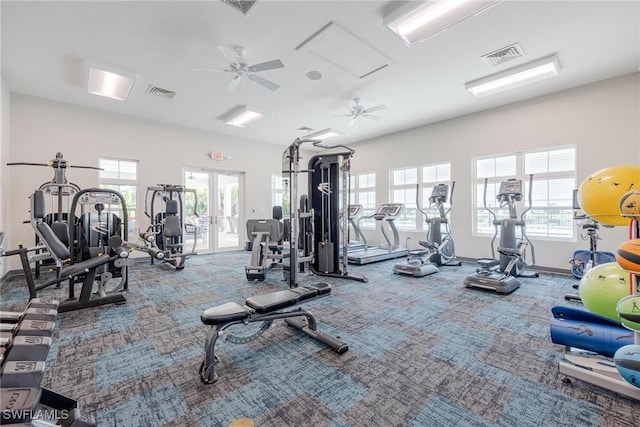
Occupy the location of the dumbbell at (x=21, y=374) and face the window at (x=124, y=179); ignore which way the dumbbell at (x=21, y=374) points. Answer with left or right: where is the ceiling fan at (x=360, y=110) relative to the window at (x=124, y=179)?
right

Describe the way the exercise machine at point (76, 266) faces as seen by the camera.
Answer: facing to the right of the viewer

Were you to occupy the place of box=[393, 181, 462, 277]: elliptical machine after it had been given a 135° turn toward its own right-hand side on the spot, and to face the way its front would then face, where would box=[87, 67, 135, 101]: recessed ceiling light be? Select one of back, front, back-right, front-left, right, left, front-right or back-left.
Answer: front-right

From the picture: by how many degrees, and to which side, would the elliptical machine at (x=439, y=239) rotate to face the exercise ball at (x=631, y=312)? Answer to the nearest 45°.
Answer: approximately 135° to its right

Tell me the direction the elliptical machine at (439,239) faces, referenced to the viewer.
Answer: facing away from the viewer and to the right of the viewer

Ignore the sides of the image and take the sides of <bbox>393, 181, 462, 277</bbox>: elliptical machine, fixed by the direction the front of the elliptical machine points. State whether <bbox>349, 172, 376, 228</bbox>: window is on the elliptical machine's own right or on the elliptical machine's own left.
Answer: on the elliptical machine's own left

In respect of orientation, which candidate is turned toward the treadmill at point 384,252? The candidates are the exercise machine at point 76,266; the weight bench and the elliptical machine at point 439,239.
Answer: the exercise machine

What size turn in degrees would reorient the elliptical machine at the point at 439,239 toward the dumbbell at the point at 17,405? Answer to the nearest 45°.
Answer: approximately 135° to its right

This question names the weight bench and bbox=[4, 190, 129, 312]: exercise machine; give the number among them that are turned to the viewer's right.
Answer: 1

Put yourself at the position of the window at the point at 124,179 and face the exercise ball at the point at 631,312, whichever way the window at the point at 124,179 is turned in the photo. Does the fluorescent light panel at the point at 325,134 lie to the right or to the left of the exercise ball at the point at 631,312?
left

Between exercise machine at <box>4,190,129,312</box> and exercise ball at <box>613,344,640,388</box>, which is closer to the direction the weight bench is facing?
the exercise machine

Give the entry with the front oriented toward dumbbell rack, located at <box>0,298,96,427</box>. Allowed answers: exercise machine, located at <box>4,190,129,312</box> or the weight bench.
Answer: the weight bench

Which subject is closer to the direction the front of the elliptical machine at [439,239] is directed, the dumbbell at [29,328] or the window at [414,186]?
the window
